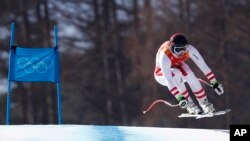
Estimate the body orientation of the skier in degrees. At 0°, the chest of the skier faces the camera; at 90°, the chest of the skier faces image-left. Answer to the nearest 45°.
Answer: approximately 315°
